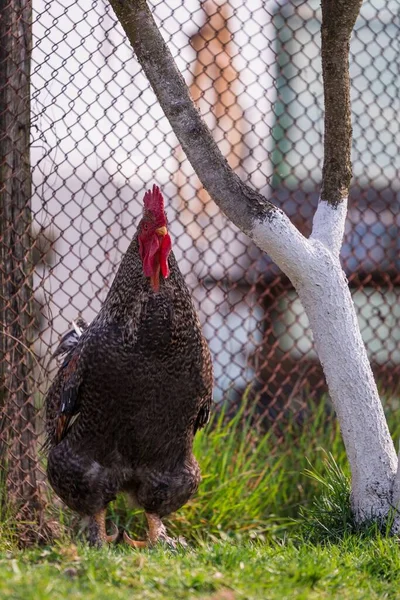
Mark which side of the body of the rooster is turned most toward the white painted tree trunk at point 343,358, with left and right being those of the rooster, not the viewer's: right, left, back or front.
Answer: left

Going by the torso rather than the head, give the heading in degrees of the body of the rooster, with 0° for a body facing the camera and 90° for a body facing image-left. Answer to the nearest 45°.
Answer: approximately 0°

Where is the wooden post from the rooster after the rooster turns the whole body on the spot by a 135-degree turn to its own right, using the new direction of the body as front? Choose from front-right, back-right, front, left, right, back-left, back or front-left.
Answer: front
